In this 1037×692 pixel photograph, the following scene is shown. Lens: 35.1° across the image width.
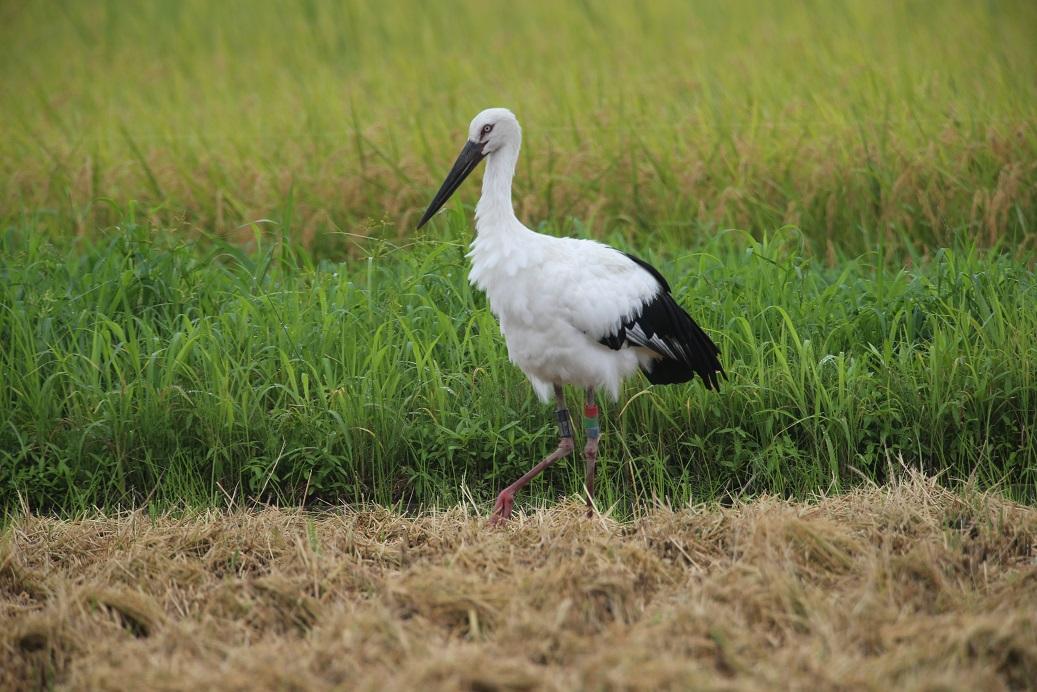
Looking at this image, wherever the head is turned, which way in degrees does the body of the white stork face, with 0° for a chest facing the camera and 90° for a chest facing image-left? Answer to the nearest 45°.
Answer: approximately 90°
